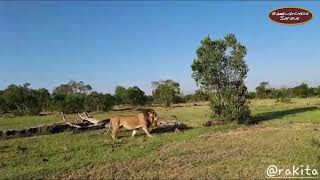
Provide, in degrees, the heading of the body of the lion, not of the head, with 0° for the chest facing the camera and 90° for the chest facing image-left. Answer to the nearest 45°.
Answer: approximately 270°

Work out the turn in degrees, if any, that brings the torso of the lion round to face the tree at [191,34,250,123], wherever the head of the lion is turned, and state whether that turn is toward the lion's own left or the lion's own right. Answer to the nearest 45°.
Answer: approximately 45° to the lion's own left
